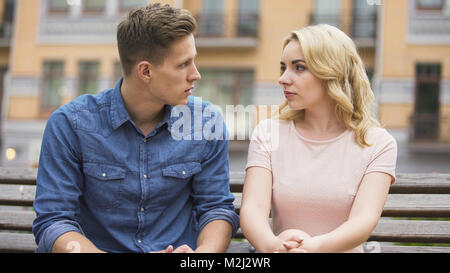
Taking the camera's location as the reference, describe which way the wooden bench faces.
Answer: facing the viewer

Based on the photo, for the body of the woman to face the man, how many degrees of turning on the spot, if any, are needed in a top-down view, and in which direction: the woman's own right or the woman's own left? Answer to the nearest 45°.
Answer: approximately 90° to the woman's own right

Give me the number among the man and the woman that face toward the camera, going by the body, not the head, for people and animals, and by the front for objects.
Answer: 2

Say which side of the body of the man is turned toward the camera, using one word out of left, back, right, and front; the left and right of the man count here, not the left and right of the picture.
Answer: front

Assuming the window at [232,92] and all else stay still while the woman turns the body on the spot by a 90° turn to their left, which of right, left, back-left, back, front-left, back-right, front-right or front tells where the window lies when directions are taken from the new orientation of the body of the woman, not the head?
left

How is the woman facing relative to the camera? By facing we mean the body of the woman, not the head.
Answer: toward the camera

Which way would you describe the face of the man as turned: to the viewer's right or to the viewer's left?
to the viewer's right

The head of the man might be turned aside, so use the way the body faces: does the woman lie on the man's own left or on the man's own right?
on the man's own left

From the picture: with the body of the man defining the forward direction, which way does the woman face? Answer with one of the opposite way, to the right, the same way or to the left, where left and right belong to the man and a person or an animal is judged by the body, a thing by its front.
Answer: the same way

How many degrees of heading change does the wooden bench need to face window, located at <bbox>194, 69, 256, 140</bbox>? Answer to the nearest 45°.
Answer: approximately 180°
